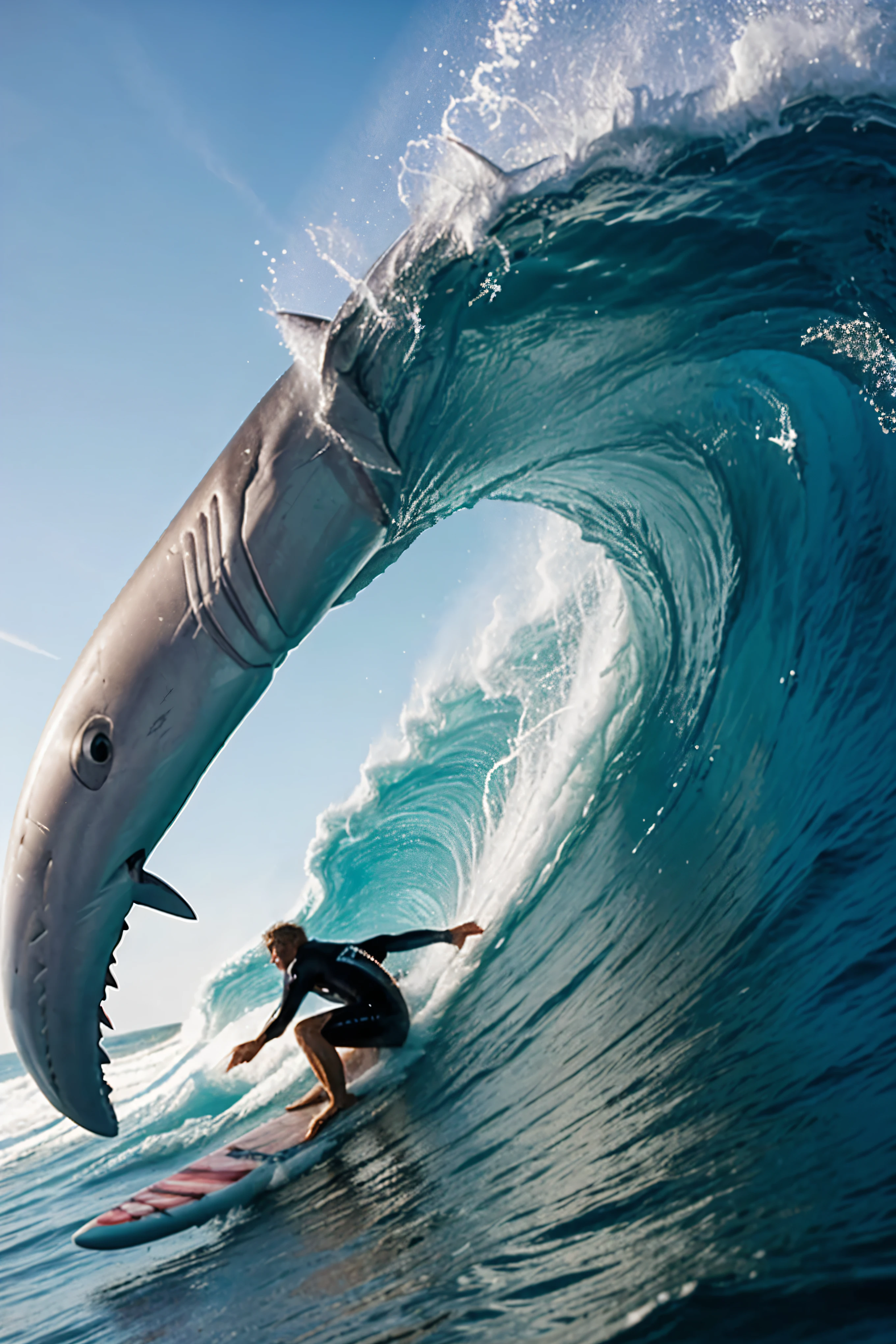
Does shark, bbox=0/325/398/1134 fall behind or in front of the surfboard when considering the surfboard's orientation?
in front

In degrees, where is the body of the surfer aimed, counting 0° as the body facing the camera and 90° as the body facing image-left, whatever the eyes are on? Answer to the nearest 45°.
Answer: approximately 90°
